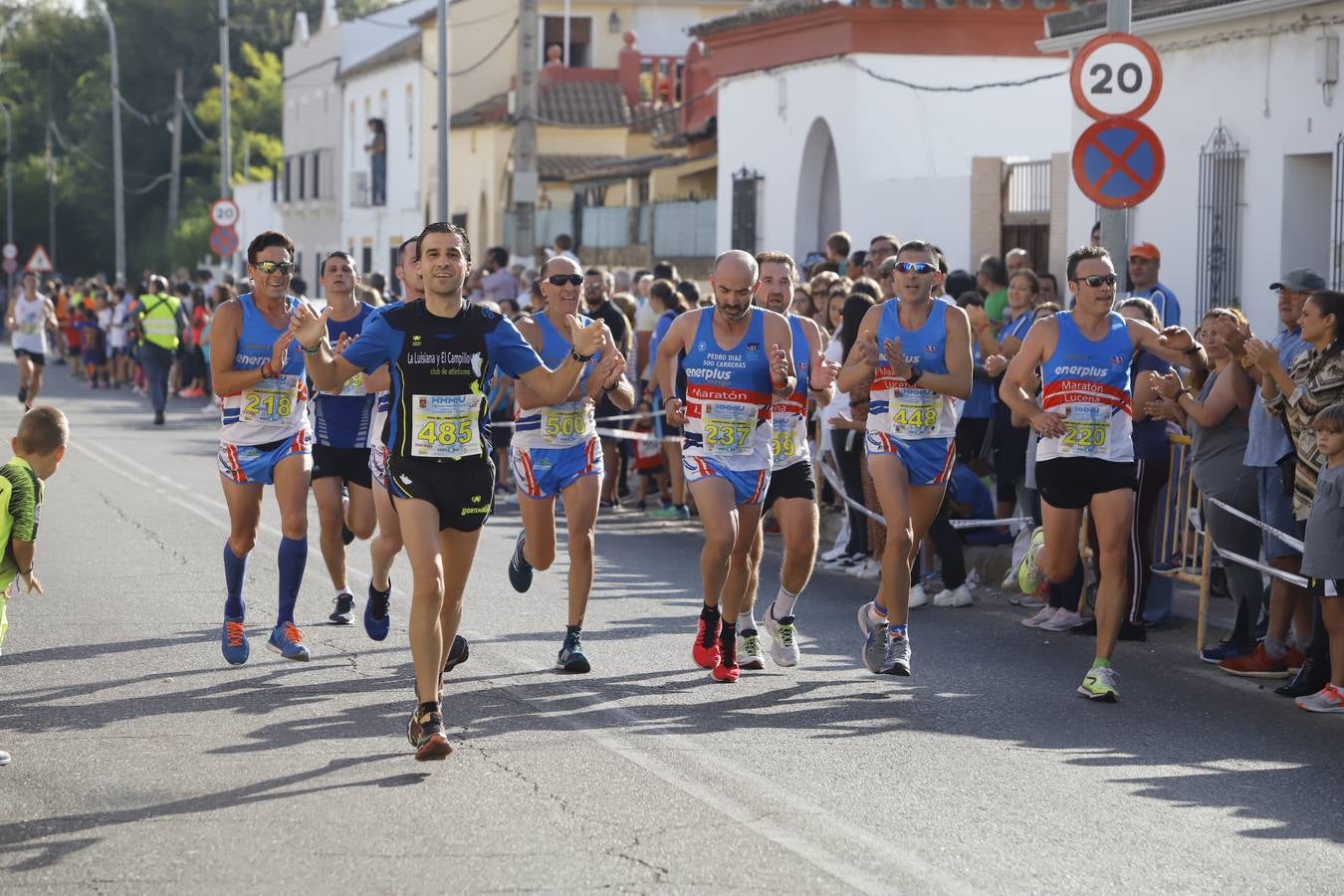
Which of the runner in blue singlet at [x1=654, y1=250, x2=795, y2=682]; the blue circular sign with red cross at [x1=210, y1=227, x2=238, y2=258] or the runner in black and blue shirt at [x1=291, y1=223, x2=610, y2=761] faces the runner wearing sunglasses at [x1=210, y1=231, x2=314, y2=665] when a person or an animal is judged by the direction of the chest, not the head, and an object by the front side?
the blue circular sign with red cross

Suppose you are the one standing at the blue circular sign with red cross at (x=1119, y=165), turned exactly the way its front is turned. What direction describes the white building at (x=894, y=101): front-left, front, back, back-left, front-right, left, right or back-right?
back

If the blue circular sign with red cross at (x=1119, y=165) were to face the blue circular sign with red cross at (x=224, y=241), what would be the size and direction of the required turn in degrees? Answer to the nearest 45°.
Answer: approximately 135° to its right

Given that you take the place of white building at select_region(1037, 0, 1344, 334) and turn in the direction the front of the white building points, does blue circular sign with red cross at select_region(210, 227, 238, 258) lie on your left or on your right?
on your right

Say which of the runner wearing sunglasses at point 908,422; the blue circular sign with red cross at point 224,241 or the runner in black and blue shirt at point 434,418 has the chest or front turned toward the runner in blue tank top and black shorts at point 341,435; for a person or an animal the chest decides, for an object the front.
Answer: the blue circular sign with red cross

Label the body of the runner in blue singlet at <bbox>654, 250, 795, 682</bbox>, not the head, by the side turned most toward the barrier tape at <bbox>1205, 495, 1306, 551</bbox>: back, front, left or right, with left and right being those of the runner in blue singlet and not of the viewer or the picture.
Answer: left

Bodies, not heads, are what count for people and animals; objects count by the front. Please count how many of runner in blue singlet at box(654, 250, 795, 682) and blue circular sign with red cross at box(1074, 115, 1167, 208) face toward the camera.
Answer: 2

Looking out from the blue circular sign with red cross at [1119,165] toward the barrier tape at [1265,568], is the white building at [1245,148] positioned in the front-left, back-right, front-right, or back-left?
back-left

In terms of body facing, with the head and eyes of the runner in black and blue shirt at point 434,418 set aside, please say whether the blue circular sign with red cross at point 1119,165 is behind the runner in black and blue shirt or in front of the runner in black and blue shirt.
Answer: behind
